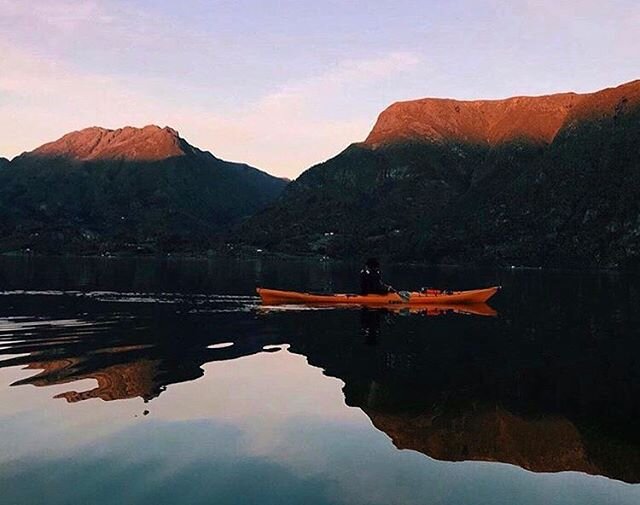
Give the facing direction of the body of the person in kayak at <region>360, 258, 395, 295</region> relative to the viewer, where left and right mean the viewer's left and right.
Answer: facing to the right of the viewer
